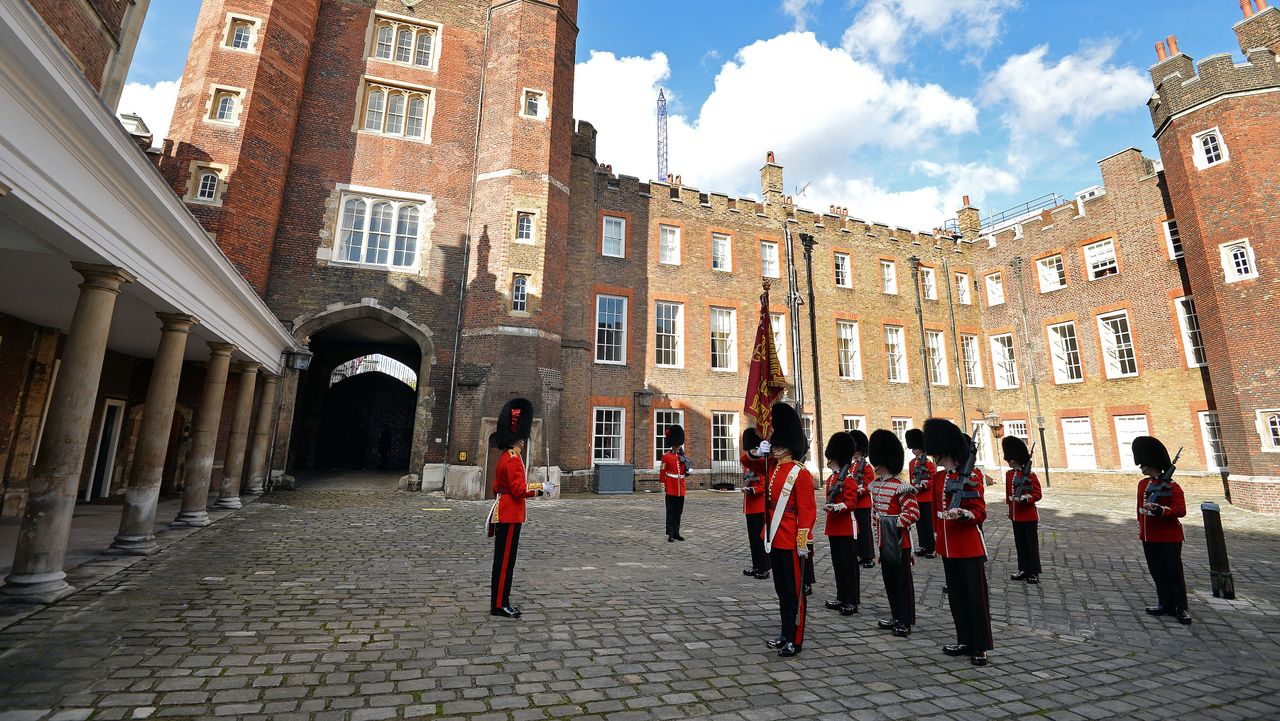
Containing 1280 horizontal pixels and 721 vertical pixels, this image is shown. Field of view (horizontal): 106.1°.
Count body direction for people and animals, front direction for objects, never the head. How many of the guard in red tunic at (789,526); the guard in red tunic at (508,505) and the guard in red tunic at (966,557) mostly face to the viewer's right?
1

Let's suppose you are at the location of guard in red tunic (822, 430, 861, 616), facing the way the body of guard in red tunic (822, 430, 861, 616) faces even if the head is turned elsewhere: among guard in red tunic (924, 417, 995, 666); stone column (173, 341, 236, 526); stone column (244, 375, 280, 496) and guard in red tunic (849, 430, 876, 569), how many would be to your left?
1

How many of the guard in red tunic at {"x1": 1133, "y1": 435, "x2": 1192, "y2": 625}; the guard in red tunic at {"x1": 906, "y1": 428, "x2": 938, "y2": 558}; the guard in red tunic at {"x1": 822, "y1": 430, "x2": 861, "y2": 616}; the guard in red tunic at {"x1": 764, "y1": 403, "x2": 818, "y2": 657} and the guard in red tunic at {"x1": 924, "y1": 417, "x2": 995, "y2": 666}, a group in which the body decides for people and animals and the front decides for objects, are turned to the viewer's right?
0

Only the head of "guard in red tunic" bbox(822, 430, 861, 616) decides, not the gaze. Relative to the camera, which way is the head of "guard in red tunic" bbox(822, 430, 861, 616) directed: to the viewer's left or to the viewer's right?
to the viewer's left

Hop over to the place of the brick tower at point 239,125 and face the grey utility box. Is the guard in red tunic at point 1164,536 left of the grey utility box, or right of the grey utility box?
right

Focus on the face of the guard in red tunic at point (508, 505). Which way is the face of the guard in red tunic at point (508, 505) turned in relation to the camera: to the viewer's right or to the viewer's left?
to the viewer's right

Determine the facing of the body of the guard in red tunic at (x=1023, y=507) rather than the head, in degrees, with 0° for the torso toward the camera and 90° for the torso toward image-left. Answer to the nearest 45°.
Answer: approximately 45°

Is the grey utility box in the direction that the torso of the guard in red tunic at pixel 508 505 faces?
no

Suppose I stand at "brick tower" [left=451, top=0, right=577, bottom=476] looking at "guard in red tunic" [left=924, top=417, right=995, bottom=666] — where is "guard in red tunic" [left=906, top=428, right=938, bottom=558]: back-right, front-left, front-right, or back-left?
front-left

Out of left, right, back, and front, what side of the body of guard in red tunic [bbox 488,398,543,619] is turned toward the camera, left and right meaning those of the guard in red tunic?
right

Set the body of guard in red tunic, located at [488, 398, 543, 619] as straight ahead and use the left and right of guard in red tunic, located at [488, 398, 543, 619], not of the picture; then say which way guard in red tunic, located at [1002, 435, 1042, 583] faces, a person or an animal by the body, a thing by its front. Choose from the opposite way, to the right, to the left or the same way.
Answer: the opposite way

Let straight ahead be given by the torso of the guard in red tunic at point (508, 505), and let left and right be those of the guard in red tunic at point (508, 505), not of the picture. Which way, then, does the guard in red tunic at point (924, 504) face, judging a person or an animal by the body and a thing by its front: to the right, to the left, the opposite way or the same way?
the opposite way

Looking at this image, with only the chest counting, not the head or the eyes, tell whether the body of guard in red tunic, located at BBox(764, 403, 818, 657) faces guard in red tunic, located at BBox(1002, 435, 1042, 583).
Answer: no

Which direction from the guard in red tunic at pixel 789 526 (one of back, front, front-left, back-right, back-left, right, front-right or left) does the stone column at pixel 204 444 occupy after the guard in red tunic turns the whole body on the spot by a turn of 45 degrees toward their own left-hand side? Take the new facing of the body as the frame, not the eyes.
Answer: right

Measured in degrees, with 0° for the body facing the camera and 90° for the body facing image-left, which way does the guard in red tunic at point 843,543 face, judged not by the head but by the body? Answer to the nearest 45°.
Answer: approximately 45°

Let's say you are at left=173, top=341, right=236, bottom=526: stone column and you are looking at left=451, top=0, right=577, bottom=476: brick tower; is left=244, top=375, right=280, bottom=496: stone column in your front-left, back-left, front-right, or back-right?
front-left

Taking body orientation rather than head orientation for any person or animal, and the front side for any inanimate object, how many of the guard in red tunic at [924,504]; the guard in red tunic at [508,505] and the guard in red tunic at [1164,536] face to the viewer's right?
1

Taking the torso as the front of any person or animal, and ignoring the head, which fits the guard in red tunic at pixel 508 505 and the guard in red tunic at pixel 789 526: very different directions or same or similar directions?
very different directions

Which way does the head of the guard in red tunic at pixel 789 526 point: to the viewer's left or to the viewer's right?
to the viewer's left

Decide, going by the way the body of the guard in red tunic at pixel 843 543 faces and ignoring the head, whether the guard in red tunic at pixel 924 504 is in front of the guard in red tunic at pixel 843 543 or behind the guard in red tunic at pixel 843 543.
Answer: behind

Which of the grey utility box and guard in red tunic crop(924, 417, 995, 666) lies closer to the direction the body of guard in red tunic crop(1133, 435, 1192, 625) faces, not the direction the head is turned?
the guard in red tunic

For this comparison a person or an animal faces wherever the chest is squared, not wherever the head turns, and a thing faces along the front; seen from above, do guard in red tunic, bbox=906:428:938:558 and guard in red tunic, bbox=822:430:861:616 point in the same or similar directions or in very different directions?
same or similar directions

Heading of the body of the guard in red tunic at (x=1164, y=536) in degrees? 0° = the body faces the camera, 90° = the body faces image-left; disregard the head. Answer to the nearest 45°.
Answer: approximately 45°

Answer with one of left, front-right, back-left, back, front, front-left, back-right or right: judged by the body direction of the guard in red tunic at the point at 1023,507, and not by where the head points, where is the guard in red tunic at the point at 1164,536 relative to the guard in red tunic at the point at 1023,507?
left
